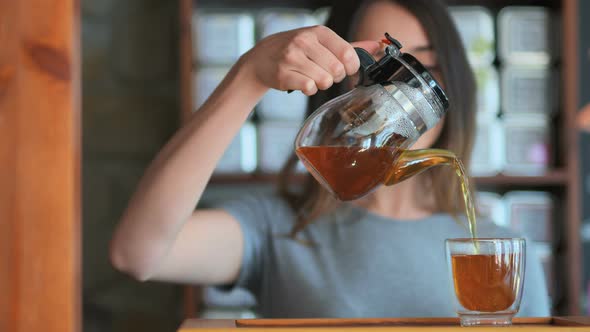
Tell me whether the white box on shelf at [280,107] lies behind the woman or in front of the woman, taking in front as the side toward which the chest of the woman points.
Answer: behind

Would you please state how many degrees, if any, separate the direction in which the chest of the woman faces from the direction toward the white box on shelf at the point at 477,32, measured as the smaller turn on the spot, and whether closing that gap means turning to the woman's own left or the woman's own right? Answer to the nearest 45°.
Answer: approximately 135° to the woman's own left

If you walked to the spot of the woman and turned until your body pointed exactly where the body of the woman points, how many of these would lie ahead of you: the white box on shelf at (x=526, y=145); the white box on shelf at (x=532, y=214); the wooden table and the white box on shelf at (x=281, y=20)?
1

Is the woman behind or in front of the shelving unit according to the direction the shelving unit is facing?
in front

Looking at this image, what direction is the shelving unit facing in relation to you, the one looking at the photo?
facing the viewer

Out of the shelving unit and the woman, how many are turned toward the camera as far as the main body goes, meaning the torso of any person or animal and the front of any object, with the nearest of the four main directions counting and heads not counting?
2

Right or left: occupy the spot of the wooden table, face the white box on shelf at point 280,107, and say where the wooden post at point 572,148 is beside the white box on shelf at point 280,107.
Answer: right

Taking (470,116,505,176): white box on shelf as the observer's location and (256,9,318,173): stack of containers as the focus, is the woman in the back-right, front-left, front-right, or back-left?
front-left

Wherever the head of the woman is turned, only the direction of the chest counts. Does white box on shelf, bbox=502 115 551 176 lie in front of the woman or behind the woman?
behind

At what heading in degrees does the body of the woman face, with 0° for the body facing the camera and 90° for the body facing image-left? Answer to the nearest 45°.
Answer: approximately 0°

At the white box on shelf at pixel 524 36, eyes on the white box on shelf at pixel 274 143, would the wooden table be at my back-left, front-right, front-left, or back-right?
front-left

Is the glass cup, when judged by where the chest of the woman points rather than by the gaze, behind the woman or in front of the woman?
in front
